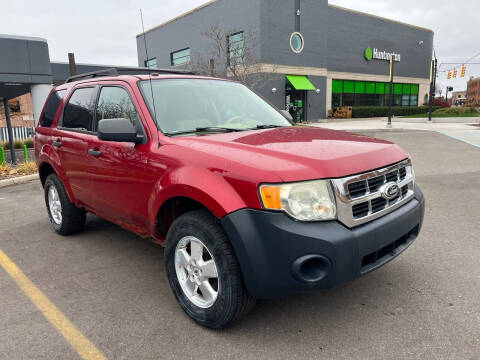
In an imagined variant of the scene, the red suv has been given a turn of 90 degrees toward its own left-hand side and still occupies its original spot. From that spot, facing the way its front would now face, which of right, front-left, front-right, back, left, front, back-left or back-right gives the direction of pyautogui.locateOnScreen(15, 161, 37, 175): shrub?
left

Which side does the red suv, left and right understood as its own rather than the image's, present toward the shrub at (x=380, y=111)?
left

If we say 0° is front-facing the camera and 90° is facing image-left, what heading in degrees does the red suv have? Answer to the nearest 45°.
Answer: approximately 315°

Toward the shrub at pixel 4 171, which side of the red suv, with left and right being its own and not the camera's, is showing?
back

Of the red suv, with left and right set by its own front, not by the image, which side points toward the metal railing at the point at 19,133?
back

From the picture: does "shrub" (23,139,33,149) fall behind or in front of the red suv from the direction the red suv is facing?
behind

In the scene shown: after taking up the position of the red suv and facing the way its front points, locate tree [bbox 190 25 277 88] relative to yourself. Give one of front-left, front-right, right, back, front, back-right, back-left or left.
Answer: back-left
